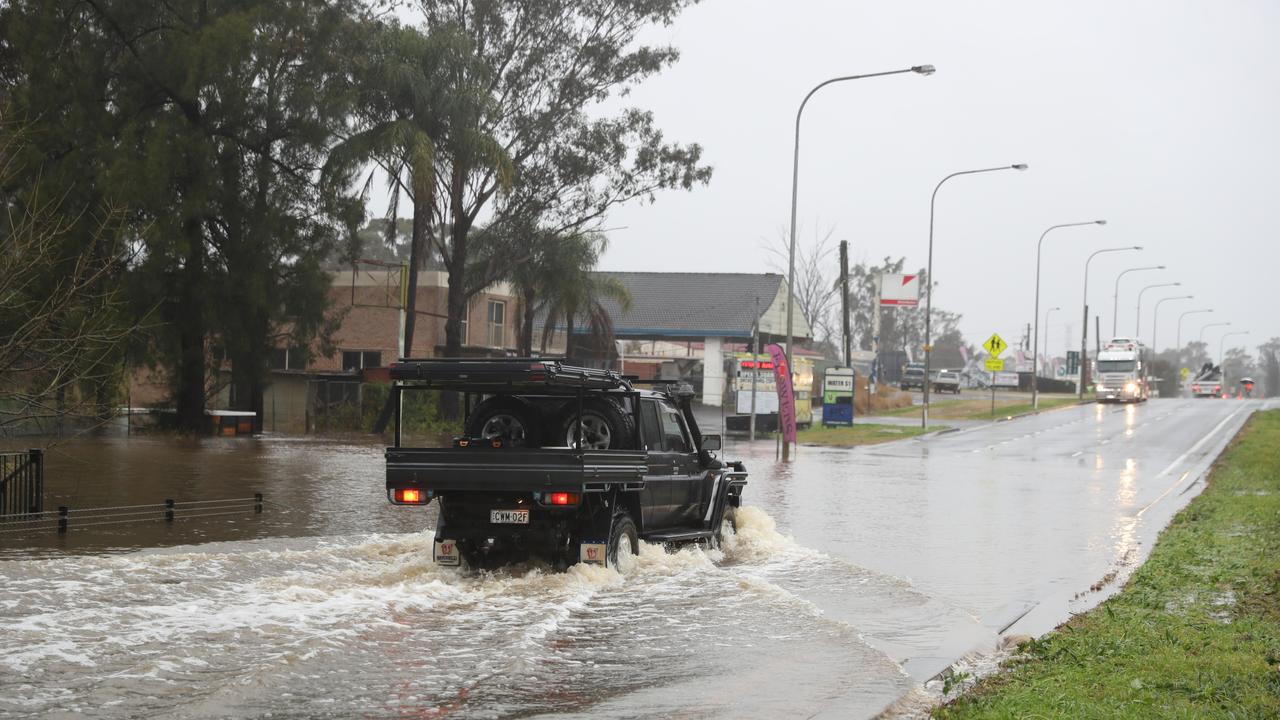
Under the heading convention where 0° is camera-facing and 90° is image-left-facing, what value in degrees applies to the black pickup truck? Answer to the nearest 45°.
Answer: approximately 225°

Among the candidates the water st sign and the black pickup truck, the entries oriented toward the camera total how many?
1

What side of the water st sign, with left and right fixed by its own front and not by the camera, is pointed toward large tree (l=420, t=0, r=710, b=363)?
right

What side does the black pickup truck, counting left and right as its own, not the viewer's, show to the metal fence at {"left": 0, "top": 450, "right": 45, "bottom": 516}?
left

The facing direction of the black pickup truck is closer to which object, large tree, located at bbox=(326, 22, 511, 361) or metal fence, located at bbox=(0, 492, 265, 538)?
the large tree

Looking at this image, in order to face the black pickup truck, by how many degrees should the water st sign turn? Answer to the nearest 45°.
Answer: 0° — it already faces it

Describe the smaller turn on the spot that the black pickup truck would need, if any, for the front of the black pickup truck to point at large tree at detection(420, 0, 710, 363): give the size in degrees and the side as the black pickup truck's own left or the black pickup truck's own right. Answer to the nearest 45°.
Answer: approximately 45° to the black pickup truck's own left

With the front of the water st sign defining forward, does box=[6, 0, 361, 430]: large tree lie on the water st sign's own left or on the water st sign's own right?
on the water st sign's own right

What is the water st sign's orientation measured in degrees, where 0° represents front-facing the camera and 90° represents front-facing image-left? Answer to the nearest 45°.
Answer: approximately 0°
